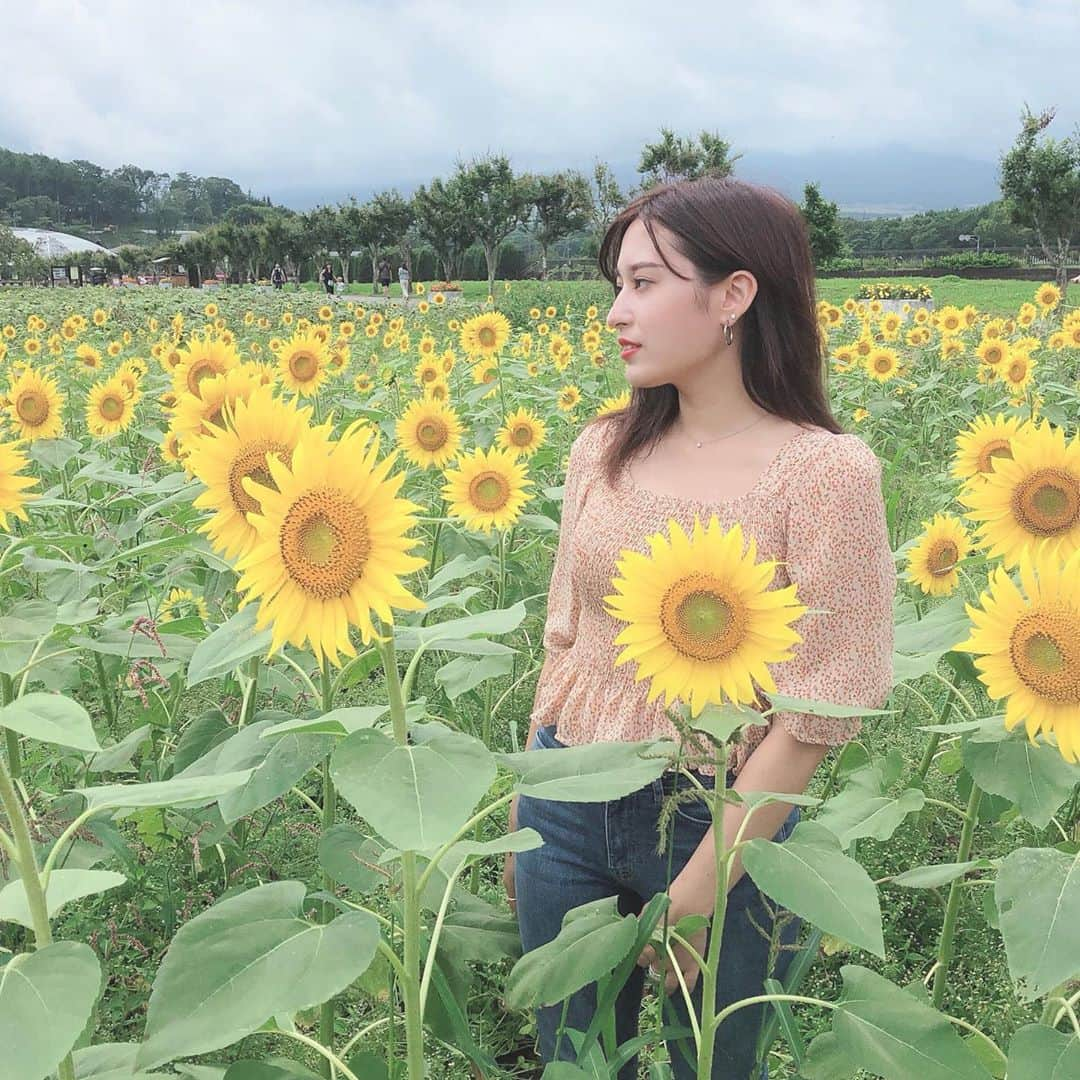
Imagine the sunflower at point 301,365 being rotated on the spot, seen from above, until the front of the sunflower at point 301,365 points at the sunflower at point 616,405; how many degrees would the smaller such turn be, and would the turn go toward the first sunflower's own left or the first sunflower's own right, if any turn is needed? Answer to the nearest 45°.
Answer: approximately 45° to the first sunflower's own left

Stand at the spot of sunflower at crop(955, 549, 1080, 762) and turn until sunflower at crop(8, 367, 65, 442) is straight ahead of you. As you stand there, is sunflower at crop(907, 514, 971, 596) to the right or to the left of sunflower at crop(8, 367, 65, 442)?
right

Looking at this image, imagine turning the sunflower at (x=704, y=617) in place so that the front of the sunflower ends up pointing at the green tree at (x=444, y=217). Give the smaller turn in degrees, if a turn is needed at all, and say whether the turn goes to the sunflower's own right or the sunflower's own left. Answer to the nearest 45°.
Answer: approximately 180°

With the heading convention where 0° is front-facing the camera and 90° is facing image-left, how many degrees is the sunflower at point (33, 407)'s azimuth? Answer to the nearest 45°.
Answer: approximately 0°

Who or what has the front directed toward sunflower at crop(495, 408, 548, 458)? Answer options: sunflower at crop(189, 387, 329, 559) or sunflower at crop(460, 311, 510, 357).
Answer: sunflower at crop(460, 311, 510, 357)

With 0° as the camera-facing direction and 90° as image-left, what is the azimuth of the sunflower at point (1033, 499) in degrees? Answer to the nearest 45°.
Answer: approximately 0°

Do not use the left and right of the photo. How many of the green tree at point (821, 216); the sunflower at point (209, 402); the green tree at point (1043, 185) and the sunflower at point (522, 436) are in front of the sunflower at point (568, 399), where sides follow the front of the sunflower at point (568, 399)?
2

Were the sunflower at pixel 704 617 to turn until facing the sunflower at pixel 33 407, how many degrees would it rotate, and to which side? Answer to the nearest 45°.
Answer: approximately 135° to its right

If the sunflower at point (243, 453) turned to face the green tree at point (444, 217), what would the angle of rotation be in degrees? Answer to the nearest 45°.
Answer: approximately 180°

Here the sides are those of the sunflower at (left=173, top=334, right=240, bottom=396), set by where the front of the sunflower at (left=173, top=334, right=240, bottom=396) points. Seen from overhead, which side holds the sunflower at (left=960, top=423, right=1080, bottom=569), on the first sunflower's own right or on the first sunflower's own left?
on the first sunflower's own left
